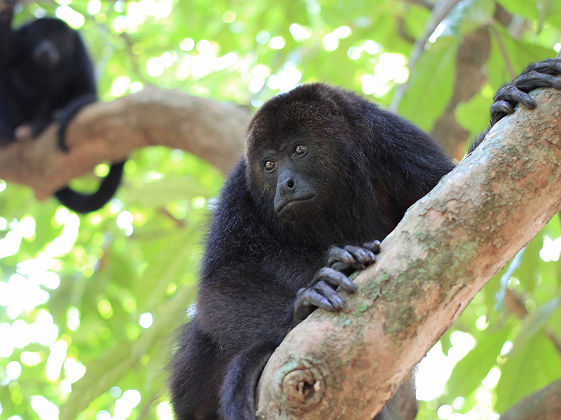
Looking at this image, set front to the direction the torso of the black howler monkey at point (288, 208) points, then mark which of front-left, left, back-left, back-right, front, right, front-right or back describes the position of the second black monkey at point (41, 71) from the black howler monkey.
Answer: back-right

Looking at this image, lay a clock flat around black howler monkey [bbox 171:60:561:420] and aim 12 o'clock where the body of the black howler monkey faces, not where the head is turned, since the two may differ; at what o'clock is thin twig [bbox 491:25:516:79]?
The thin twig is roughly at 7 o'clock from the black howler monkey.

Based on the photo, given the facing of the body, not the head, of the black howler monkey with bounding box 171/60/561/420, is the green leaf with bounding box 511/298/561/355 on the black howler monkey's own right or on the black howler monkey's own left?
on the black howler monkey's own left

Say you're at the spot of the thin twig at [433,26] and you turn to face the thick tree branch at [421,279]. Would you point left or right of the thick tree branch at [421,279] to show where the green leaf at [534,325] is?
left

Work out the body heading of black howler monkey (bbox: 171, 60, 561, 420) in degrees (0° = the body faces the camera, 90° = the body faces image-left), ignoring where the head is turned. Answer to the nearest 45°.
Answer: approximately 0°

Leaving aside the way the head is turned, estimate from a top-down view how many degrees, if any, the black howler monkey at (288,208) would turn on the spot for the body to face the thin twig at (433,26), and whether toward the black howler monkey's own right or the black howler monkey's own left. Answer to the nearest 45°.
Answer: approximately 180°

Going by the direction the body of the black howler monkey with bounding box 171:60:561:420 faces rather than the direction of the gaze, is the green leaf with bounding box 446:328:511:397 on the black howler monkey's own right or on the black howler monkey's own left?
on the black howler monkey's own left

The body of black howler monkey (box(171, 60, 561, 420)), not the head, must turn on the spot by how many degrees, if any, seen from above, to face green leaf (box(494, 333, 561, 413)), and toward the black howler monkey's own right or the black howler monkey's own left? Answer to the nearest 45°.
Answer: approximately 90° to the black howler monkey's own left

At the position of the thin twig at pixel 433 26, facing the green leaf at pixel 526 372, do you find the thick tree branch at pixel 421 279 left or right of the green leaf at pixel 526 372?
right

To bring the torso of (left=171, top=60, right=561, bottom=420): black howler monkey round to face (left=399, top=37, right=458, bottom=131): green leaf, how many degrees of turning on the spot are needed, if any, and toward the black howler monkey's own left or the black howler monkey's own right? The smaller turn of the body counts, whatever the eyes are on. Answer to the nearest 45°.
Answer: approximately 180°
